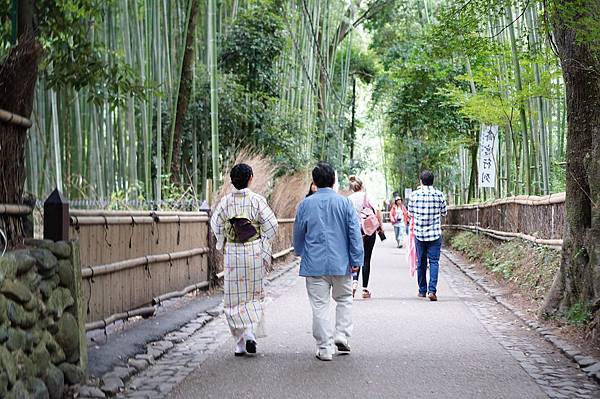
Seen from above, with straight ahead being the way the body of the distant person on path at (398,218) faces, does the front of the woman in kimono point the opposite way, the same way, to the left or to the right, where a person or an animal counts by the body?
the opposite way

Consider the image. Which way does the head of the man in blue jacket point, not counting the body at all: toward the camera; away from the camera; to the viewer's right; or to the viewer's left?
away from the camera

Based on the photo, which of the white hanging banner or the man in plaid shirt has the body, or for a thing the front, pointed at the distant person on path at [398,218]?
the man in plaid shirt

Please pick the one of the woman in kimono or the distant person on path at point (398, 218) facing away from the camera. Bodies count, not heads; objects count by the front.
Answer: the woman in kimono

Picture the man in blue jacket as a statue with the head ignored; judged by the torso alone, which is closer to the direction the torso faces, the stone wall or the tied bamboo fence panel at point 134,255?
the tied bamboo fence panel

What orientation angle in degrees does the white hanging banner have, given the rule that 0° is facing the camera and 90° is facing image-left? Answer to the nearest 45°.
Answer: approximately 0°

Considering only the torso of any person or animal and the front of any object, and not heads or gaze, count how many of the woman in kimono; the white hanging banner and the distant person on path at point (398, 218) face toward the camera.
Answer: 2

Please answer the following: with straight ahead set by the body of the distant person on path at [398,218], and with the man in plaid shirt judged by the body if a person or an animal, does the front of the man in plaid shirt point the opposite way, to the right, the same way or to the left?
the opposite way

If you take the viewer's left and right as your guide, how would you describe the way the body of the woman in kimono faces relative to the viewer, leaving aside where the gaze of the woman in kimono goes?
facing away from the viewer

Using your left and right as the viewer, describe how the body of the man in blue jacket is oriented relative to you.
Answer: facing away from the viewer

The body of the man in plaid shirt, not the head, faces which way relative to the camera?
away from the camera
